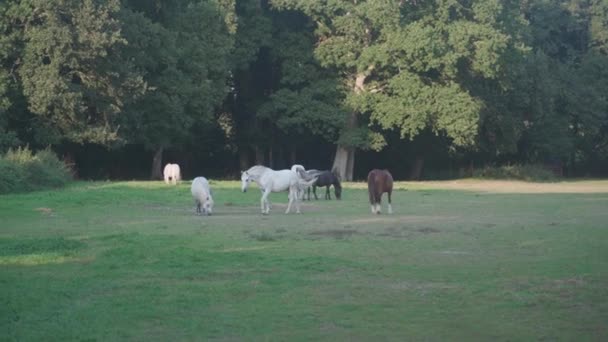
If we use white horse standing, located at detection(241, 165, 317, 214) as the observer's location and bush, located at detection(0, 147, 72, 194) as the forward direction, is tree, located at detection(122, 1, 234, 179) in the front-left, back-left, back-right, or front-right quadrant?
front-right

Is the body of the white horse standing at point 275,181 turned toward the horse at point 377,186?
no

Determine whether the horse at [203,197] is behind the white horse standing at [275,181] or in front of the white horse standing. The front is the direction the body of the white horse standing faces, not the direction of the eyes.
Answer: in front

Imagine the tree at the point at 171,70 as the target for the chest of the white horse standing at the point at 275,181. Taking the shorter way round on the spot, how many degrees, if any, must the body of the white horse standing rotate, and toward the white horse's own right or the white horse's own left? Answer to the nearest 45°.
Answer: approximately 90° to the white horse's own right

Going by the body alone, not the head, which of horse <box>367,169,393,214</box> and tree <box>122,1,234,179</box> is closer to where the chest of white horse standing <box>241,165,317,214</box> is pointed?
the tree

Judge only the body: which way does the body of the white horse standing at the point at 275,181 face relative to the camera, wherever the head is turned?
to the viewer's left

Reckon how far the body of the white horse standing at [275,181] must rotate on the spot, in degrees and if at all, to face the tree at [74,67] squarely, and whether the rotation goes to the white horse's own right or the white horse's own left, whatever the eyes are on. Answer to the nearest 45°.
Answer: approximately 45° to the white horse's own right

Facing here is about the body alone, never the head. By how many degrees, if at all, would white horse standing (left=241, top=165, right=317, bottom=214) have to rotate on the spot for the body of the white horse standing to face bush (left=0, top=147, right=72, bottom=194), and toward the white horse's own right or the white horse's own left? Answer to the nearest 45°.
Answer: approximately 45° to the white horse's own right

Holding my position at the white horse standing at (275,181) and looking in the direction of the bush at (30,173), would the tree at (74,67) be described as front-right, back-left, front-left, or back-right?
front-right
